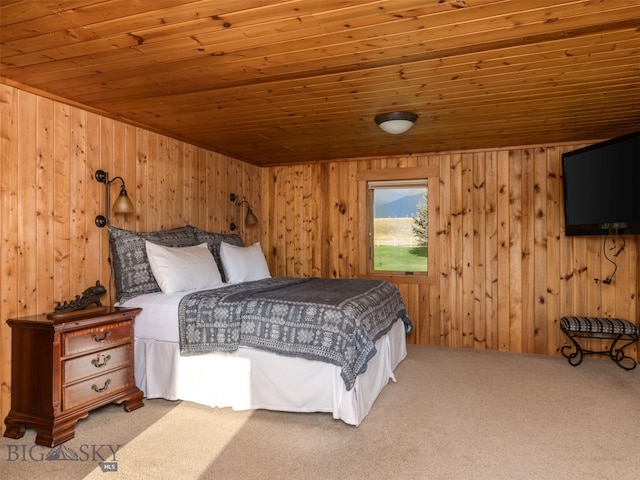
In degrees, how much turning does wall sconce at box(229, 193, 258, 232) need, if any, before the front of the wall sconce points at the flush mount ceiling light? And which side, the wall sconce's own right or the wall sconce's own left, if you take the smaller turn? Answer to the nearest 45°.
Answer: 0° — it already faces it

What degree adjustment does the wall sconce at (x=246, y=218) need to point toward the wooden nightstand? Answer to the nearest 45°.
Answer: approximately 90° to its right

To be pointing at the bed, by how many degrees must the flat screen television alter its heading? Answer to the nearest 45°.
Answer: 0° — it already faces it

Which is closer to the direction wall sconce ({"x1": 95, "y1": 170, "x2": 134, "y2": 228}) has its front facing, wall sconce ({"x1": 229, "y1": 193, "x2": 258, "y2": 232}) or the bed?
the bed

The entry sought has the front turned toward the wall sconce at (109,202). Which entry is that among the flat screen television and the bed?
the flat screen television

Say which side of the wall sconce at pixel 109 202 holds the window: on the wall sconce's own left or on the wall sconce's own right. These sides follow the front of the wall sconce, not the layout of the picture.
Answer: on the wall sconce's own left

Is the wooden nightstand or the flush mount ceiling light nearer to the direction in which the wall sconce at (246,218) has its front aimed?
the flush mount ceiling light

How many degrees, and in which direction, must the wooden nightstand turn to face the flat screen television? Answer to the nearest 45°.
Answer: approximately 45° to its left

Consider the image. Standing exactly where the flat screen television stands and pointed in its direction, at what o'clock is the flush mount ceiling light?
The flush mount ceiling light is roughly at 12 o'clock from the flat screen television.

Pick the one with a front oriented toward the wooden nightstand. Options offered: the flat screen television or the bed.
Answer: the flat screen television

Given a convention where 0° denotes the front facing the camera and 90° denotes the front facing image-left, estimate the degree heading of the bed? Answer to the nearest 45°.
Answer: approximately 315°

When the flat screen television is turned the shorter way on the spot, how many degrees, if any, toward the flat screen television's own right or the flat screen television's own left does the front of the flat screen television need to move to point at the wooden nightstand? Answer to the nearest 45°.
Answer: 0° — it already faces it

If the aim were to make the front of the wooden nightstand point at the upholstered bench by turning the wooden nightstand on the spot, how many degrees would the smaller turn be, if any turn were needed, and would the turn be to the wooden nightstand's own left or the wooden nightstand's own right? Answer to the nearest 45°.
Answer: approximately 45° to the wooden nightstand's own left

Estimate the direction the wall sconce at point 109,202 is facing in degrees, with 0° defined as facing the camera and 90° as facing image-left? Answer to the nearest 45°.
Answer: approximately 315°
